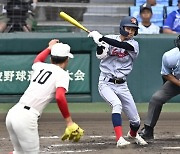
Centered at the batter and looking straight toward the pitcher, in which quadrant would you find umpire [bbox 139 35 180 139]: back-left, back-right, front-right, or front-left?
back-left

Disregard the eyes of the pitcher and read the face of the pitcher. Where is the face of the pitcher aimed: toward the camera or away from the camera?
away from the camera

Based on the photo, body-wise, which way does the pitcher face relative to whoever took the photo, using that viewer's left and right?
facing away from the viewer and to the right of the viewer

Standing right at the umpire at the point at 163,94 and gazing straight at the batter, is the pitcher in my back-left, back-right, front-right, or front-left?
front-left

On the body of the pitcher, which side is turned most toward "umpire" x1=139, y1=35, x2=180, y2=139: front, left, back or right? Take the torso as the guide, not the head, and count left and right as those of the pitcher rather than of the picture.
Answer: front

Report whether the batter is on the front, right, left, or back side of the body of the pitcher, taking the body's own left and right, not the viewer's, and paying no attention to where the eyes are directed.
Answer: front
